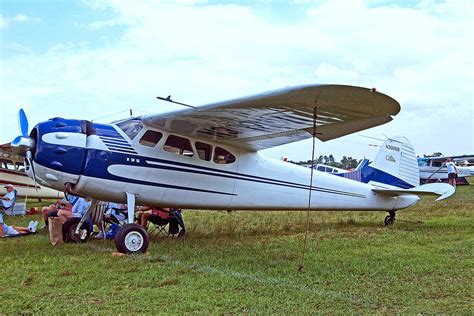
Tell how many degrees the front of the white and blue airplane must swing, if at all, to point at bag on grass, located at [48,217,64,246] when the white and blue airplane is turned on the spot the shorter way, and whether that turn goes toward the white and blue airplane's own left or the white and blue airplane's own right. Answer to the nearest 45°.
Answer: approximately 45° to the white and blue airplane's own right

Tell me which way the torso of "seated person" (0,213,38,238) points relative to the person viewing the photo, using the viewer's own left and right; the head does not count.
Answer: facing to the right of the viewer

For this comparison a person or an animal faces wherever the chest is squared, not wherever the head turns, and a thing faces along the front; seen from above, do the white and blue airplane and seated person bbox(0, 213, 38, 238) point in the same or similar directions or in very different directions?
very different directions

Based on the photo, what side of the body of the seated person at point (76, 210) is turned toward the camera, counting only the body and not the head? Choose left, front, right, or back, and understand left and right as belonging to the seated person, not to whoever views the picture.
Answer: left
